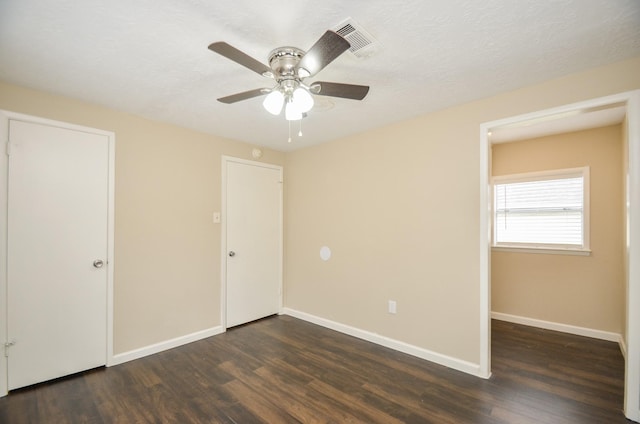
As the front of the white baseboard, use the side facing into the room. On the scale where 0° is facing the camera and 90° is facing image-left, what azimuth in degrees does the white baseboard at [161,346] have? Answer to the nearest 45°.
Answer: approximately 315°

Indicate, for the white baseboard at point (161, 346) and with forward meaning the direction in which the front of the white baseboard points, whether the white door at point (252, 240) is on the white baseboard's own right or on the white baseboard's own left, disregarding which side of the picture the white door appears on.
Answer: on the white baseboard's own left

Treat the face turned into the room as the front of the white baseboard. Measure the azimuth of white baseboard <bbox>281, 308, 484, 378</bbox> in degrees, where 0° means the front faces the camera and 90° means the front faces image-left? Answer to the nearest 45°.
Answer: approximately 45°

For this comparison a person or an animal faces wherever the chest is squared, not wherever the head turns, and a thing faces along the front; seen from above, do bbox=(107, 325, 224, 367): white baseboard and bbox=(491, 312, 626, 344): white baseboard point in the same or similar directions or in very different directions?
very different directions

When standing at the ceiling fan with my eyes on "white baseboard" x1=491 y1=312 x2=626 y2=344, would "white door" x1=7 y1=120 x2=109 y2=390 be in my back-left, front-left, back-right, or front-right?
back-left

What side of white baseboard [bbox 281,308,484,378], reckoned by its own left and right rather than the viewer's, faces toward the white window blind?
back
